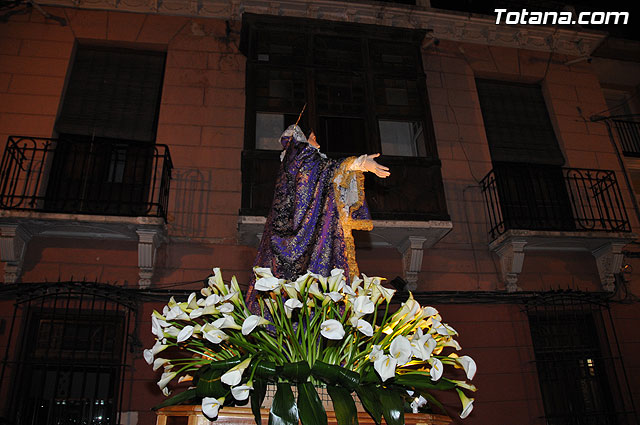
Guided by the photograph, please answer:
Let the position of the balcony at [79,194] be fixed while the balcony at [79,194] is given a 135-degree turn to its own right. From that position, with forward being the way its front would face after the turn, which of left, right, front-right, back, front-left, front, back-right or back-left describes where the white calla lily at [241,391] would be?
back-left

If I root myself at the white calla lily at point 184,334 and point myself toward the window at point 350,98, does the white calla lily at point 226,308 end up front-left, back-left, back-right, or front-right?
front-right

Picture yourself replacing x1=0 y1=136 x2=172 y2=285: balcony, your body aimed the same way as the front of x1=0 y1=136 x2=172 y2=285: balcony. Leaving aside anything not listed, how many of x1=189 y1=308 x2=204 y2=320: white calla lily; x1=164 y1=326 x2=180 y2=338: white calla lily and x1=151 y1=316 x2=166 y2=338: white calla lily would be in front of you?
3

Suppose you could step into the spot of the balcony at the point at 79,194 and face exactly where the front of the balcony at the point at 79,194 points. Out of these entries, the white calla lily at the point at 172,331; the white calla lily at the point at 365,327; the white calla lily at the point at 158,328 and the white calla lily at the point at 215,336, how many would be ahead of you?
4

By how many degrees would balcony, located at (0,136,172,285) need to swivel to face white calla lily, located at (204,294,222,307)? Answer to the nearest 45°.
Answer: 0° — it already faces it

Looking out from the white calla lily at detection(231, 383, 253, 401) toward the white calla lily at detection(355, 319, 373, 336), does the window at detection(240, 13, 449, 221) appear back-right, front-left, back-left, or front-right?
front-left

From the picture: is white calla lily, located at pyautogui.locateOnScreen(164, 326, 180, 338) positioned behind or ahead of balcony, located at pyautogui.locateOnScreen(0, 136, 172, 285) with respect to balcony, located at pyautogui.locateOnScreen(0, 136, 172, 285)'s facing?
ahead

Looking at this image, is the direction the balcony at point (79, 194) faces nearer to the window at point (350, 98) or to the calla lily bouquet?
the calla lily bouquet

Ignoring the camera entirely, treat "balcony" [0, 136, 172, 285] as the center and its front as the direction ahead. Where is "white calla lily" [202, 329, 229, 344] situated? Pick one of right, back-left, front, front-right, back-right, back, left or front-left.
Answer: front

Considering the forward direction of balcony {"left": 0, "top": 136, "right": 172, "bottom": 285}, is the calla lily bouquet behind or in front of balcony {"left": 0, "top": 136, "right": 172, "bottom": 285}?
in front

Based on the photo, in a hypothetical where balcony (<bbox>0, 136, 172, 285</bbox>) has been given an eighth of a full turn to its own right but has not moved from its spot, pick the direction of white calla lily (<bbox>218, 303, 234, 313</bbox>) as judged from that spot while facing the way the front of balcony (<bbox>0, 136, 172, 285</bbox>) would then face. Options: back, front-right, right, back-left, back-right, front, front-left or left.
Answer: front-left

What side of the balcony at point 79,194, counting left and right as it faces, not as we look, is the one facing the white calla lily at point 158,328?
front

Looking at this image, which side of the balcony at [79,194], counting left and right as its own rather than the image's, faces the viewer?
front
